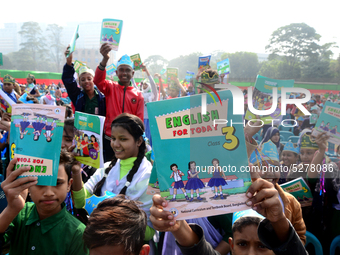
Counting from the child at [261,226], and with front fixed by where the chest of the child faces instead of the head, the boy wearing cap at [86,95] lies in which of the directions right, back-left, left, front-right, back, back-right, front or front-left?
back-right

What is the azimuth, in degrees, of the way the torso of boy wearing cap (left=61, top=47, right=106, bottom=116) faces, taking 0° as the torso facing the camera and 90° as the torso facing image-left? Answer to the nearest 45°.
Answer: approximately 0°

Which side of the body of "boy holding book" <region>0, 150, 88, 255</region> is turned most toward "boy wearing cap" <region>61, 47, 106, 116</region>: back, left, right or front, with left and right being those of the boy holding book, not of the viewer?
back

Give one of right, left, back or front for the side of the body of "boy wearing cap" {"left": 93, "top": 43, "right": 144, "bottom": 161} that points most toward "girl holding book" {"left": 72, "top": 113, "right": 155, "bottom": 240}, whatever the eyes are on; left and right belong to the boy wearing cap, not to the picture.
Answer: front

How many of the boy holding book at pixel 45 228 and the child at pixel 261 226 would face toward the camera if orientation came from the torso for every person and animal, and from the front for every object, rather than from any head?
2

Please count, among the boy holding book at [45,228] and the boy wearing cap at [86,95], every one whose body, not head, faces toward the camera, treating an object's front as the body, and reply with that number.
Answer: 2

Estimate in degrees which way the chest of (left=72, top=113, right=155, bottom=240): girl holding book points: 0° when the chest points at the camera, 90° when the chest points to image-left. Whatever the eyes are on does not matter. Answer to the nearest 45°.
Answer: approximately 45°
